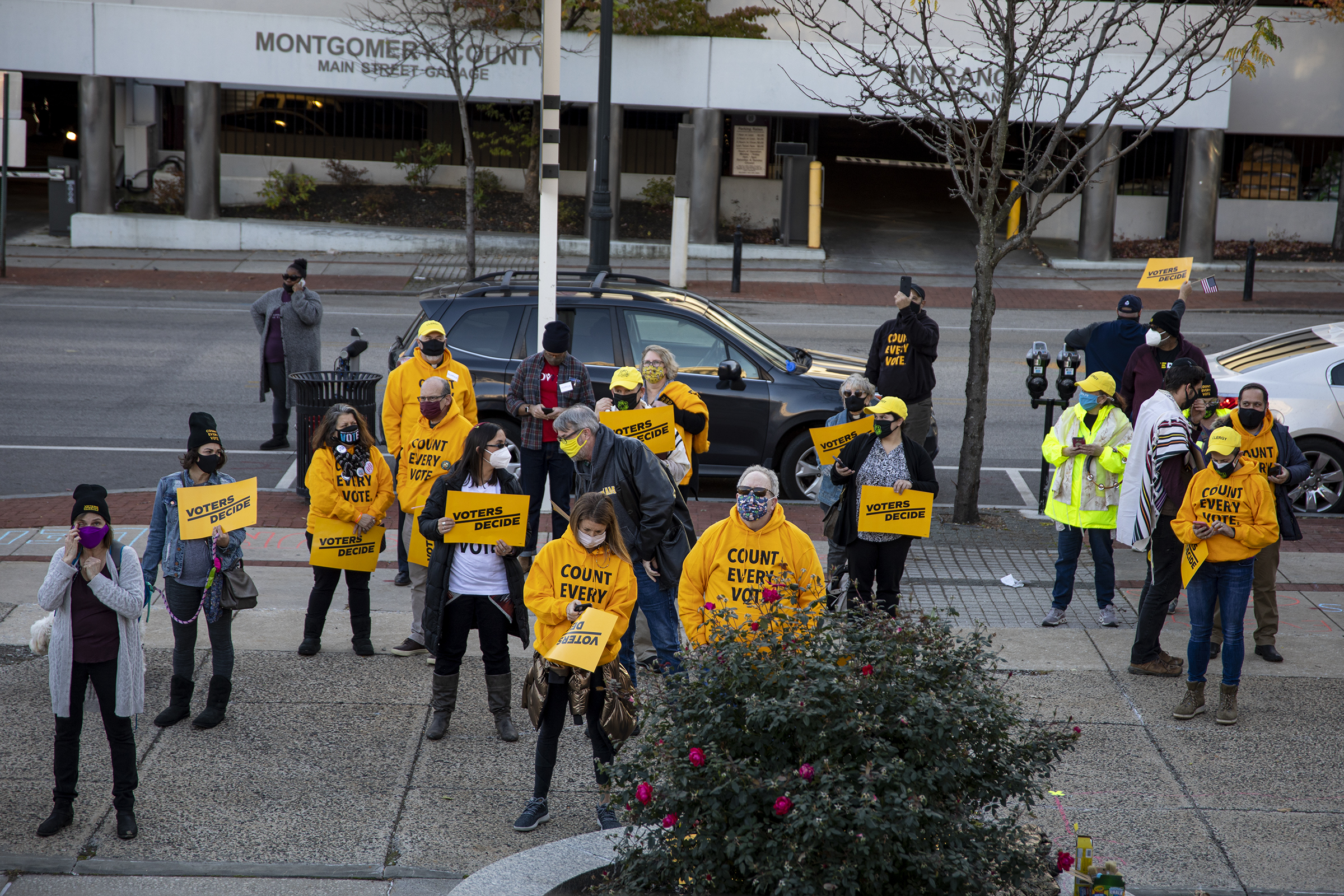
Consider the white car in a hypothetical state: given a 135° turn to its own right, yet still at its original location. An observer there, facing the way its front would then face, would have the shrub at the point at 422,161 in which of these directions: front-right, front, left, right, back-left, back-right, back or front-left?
right

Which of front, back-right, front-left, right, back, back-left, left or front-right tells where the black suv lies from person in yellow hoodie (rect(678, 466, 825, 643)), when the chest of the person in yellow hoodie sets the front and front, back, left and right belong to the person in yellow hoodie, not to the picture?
back

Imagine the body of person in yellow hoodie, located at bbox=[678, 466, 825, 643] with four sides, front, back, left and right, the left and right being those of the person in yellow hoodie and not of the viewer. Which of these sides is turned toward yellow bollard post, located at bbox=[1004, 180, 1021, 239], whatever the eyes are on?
back

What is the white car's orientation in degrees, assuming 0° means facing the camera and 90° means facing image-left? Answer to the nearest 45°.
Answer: approximately 270°

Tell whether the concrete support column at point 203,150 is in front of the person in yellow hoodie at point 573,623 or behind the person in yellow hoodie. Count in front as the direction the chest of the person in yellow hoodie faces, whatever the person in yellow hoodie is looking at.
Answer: behind

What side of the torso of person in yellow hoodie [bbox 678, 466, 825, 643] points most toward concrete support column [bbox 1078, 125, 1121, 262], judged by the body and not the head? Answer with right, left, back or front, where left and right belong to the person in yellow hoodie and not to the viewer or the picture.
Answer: back

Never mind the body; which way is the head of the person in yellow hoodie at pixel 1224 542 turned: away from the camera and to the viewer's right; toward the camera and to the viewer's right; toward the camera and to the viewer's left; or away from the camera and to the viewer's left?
toward the camera and to the viewer's left

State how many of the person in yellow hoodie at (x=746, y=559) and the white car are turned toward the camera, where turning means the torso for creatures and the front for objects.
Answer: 1

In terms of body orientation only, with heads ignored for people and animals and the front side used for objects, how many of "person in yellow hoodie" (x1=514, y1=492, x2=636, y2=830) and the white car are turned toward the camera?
1

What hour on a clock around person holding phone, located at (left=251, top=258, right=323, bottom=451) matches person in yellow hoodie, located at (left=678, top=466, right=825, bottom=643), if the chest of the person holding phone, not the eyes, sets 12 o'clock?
The person in yellow hoodie is roughly at 10 o'clock from the person holding phone.
